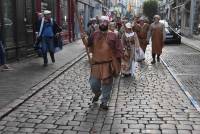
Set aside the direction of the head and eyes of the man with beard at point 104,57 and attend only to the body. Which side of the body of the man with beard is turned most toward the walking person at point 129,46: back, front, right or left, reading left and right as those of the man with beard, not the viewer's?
back

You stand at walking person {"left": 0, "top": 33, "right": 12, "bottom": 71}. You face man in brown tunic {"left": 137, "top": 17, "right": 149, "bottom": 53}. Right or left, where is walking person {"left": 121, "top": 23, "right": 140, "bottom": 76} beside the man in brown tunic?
right

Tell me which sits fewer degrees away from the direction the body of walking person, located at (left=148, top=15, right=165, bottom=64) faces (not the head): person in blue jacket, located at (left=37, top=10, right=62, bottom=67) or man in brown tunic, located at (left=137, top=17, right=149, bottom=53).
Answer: the person in blue jacket
